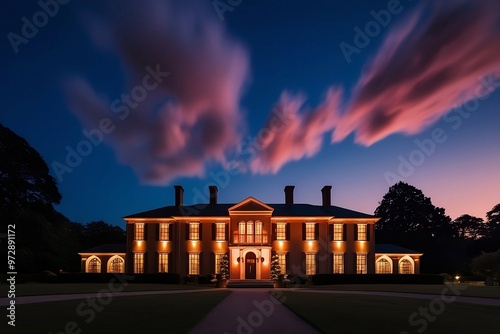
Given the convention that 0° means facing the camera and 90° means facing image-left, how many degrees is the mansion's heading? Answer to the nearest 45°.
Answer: approximately 0°

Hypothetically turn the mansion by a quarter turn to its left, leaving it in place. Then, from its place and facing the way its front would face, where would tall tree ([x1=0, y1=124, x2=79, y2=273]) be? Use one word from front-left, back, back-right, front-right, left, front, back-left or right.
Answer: back

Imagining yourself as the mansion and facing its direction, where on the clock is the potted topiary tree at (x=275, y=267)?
The potted topiary tree is roughly at 11 o'clock from the mansion.

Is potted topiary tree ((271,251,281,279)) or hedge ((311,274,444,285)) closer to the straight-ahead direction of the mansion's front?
the potted topiary tree
